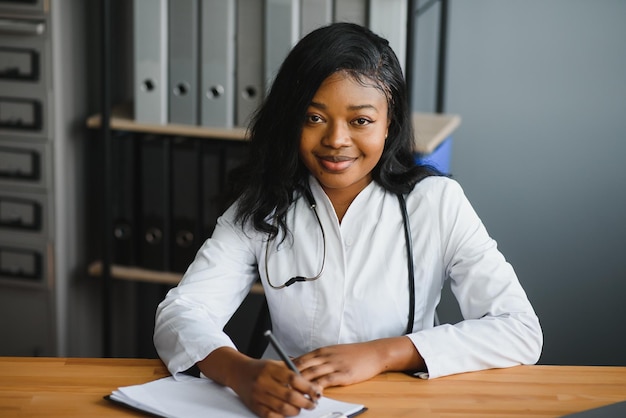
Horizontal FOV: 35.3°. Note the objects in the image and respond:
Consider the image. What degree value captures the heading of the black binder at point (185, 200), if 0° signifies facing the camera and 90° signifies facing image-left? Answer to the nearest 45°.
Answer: approximately 0°

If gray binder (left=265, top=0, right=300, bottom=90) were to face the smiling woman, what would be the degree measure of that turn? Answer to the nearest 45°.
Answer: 0° — it already faces them

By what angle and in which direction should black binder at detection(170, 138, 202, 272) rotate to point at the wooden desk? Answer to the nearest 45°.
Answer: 0° — it already faces it
